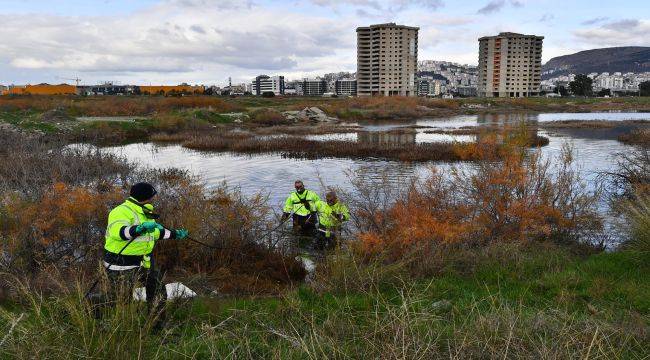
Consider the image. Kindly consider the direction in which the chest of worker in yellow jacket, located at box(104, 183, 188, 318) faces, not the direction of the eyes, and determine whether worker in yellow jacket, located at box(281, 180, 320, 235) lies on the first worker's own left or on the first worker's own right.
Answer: on the first worker's own left

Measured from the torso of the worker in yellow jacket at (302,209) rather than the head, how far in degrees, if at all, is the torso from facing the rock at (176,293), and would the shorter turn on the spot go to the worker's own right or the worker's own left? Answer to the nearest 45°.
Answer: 0° — they already face it

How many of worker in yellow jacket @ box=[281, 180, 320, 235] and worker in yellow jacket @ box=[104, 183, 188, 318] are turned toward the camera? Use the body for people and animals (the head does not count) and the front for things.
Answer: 1

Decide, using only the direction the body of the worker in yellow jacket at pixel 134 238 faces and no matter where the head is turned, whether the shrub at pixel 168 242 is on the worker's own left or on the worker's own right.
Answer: on the worker's own left

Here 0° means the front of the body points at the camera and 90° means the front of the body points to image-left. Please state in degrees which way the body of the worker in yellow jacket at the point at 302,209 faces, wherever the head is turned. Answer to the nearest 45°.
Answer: approximately 0°

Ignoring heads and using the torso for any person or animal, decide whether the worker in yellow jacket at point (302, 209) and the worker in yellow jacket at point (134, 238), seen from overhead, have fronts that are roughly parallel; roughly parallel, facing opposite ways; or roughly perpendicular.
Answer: roughly perpendicular

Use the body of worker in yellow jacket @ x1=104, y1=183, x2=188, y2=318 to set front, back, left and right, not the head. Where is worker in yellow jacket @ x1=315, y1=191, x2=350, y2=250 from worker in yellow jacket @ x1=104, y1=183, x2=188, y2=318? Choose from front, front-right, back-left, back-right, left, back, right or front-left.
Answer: front-left

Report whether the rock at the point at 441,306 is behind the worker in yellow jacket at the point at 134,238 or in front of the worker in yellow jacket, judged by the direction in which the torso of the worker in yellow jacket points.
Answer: in front

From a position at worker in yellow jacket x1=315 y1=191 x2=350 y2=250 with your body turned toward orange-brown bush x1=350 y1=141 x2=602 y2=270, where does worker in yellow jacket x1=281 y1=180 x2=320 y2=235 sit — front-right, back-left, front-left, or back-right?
back-left

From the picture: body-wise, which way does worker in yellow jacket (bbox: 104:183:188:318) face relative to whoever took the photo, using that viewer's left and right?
facing to the right of the viewer

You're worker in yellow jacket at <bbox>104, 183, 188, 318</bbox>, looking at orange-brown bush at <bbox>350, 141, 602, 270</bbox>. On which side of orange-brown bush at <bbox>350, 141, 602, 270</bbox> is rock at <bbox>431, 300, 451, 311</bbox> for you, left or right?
right
